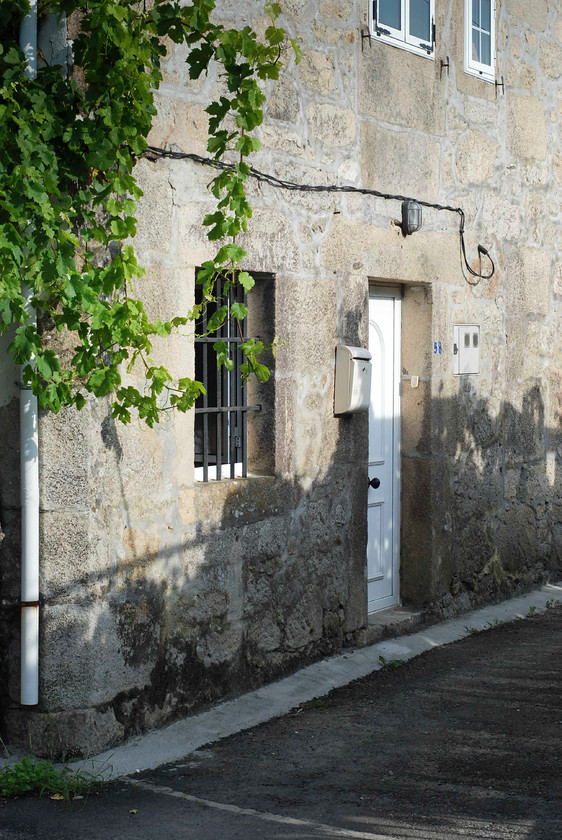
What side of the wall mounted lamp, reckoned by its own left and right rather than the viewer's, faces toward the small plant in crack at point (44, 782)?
right

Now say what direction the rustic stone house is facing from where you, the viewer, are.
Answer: facing the viewer and to the right of the viewer

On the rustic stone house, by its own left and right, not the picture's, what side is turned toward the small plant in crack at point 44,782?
right
